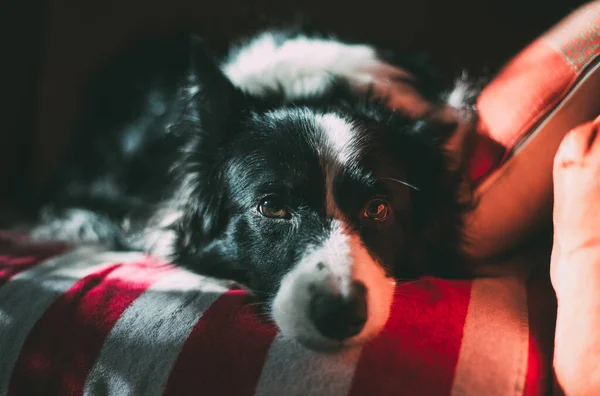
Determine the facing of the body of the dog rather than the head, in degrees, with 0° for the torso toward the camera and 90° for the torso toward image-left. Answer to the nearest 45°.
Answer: approximately 0°
